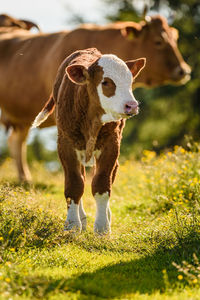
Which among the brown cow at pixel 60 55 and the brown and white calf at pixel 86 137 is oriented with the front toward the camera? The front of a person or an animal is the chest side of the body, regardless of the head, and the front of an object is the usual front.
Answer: the brown and white calf

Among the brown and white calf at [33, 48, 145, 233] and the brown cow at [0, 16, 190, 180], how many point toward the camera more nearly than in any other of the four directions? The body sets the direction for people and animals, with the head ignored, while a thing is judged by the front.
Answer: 1

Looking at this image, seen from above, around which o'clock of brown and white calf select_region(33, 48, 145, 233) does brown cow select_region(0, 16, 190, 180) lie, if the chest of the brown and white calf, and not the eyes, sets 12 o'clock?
The brown cow is roughly at 6 o'clock from the brown and white calf.

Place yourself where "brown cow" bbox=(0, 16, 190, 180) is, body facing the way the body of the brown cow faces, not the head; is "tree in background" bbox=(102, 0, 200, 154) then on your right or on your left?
on your left

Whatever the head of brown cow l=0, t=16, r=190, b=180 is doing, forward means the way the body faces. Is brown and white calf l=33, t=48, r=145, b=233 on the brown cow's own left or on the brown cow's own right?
on the brown cow's own right

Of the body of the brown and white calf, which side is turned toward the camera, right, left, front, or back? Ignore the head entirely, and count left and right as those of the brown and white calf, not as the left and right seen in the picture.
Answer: front

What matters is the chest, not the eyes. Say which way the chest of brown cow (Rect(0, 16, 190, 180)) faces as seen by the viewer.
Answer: to the viewer's right

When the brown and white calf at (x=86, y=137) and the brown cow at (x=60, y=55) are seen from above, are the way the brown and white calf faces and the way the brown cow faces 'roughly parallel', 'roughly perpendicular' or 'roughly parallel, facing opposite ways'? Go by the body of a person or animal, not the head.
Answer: roughly perpendicular
